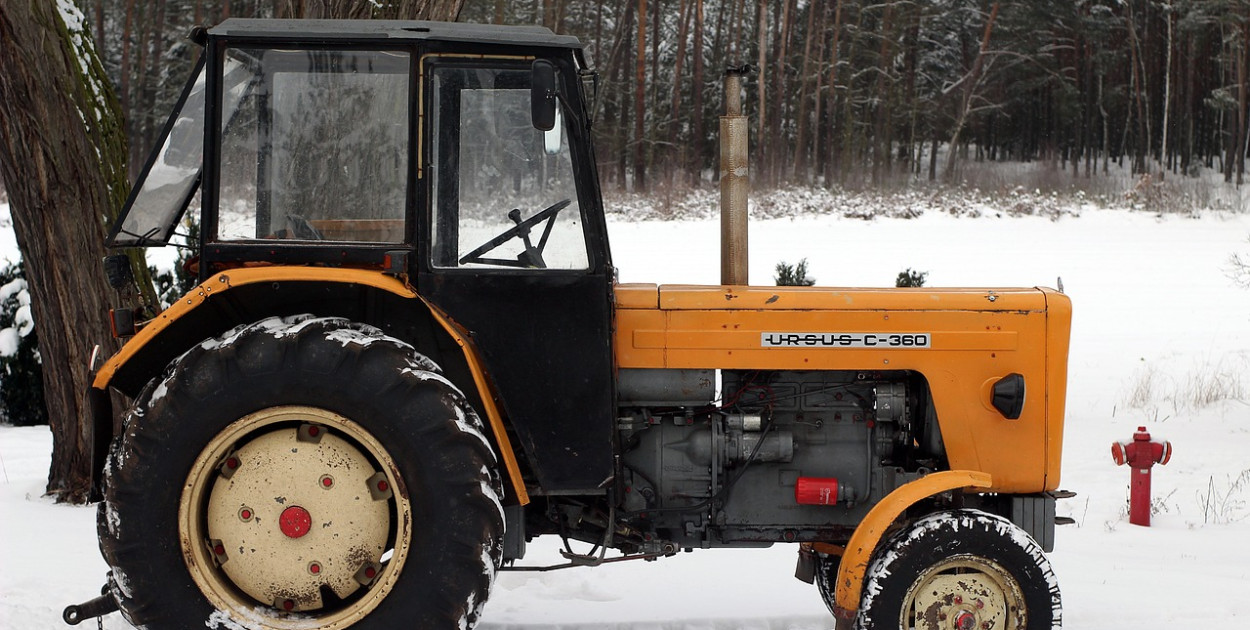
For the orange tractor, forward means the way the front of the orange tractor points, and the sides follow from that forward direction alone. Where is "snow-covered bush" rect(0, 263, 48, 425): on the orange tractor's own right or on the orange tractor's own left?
on the orange tractor's own left

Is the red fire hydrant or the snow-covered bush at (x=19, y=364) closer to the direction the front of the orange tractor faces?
the red fire hydrant

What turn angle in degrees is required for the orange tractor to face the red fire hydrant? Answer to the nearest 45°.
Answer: approximately 45° to its left

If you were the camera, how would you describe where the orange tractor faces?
facing to the right of the viewer
